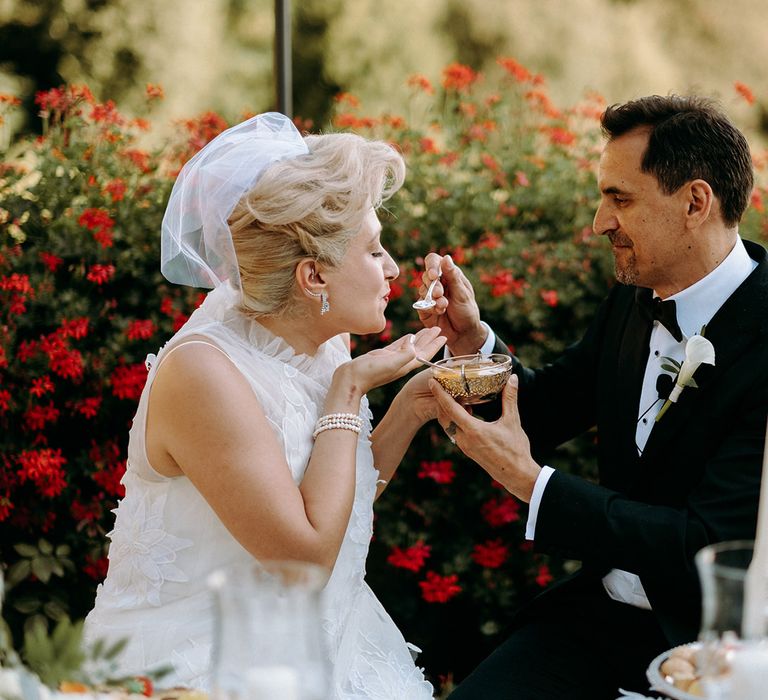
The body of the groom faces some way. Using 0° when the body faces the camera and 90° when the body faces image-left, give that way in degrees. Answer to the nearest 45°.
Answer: approximately 45°

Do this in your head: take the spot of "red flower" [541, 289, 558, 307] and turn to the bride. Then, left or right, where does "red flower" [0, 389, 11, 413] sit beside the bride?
right

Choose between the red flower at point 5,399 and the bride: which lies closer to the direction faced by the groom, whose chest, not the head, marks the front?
the bride

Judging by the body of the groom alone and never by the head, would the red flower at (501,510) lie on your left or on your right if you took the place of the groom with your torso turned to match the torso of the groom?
on your right

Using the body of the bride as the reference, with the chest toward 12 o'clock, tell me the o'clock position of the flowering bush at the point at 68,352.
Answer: The flowering bush is roughly at 8 o'clock from the bride.

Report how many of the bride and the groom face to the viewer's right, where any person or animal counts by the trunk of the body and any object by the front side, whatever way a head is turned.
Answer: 1

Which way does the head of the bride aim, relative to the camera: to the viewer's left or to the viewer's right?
to the viewer's right

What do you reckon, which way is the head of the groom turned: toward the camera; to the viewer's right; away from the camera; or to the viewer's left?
to the viewer's left

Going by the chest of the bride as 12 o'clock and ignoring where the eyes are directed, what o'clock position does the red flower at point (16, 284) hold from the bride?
The red flower is roughly at 8 o'clock from the bride.

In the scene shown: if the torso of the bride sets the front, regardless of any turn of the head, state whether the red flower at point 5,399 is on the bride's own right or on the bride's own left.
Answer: on the bride's own left

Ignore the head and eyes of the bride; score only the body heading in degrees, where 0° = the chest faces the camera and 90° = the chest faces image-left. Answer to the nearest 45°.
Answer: approximately 270°

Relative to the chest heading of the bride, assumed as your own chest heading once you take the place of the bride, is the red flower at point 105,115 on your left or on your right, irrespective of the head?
on your left
